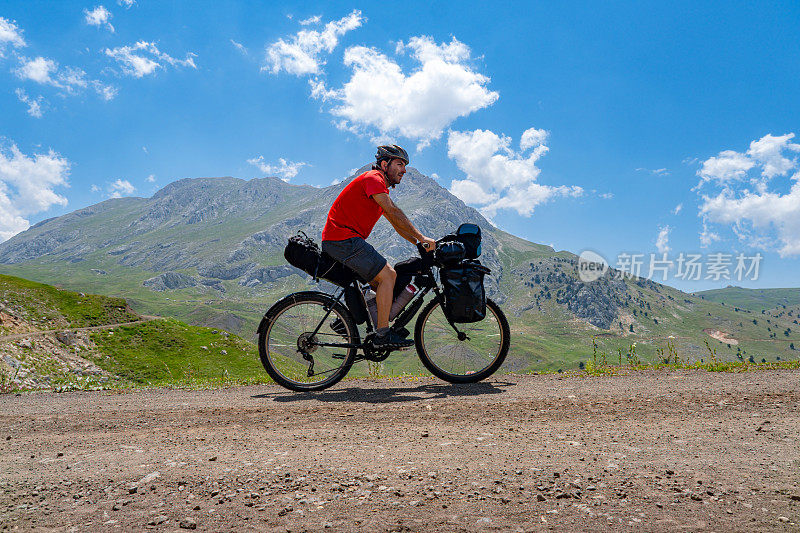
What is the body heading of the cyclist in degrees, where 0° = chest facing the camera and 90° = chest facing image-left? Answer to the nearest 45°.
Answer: approximately 270°

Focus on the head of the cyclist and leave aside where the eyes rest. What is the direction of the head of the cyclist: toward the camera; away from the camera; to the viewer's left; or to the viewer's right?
to the viewer's right
